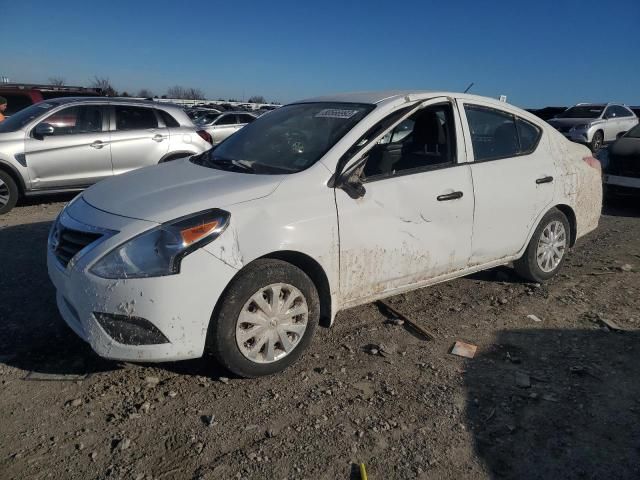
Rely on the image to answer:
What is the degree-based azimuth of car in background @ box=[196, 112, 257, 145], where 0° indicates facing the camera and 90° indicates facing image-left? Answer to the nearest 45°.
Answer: approximately 45°

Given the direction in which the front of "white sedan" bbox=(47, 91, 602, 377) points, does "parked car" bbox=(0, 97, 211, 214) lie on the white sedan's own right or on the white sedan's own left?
on the white sedan's own right

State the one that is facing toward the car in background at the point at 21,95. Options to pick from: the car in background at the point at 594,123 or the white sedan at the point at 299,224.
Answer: the car in background at the point at 594,123

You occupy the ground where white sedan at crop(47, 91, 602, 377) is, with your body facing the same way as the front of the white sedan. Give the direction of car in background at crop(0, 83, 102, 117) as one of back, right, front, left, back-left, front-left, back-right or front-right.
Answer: right

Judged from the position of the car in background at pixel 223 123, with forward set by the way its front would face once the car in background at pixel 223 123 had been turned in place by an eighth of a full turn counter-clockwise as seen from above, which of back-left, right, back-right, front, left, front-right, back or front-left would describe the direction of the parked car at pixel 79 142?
front

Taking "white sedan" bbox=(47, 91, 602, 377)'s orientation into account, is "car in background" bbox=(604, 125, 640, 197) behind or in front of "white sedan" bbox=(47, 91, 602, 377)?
behind

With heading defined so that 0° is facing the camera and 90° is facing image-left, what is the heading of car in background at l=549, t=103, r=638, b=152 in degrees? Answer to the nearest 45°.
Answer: approximately 45°

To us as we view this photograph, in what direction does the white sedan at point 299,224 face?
facing the viewer and to the left of the viewer

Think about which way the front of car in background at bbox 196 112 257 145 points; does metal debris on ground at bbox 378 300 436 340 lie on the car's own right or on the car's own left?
on the car's own left
